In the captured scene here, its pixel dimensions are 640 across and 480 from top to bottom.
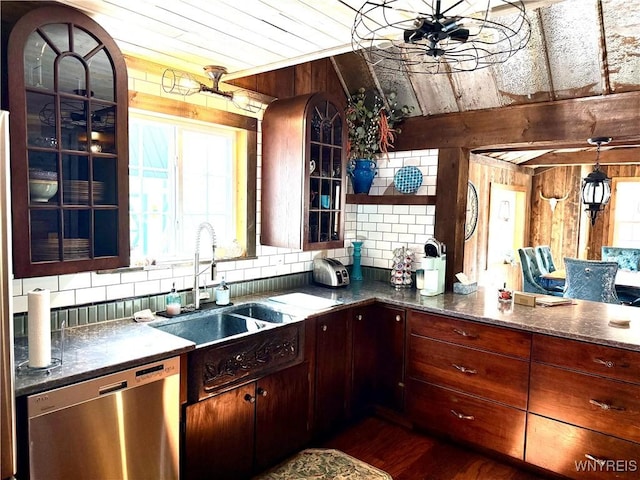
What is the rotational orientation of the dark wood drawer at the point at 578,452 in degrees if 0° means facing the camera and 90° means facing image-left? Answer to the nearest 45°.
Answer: approximately 45°

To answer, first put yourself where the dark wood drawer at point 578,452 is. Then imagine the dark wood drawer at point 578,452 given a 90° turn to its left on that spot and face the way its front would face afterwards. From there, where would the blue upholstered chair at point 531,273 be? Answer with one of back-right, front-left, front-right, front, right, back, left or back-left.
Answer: back-left

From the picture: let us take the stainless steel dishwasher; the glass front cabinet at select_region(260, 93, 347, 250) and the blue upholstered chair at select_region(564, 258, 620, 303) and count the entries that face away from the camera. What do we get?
1

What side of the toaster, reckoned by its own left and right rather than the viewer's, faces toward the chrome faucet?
right

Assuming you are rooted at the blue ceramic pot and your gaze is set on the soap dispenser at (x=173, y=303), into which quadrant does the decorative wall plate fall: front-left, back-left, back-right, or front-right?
back-left

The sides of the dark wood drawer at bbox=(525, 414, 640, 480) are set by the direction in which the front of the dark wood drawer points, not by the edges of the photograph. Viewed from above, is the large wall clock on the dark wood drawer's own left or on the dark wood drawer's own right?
on the dark wood drawer's own right

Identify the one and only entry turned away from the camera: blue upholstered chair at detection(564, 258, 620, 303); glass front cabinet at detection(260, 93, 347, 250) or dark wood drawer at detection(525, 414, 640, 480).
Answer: the blue upholstered chair

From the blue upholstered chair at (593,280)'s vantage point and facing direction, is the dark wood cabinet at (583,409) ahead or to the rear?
to the rear

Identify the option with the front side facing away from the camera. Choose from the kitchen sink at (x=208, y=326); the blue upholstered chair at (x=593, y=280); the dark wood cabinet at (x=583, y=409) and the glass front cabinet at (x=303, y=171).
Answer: the blue upholstered chair

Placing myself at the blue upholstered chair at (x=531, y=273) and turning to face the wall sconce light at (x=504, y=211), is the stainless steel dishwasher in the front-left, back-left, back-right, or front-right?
back-left

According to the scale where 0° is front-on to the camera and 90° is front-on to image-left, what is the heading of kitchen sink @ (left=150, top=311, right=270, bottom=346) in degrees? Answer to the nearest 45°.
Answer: approximately 315°

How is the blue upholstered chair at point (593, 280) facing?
away from the camera

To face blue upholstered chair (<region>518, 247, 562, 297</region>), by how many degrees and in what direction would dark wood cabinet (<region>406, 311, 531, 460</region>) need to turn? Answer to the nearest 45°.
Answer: approximately 135° to its right

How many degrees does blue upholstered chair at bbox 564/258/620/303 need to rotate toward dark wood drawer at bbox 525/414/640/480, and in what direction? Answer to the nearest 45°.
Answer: approximately 180°

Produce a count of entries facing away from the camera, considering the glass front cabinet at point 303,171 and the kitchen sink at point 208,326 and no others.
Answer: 0

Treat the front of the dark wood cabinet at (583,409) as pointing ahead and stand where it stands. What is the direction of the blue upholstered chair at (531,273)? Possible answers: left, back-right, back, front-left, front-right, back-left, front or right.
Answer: back-right
